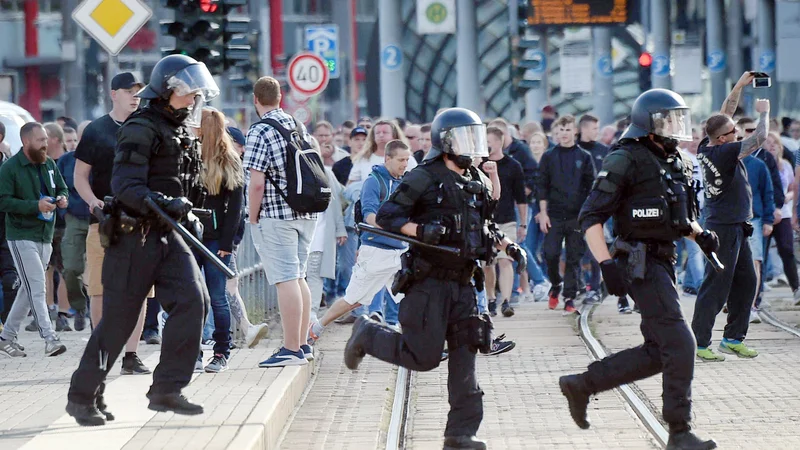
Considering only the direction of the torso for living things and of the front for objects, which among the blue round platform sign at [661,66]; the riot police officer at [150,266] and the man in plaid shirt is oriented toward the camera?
the blue round platform sign

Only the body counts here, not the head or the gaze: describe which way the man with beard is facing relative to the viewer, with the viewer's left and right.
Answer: facing the viewer and to the right of the viewer

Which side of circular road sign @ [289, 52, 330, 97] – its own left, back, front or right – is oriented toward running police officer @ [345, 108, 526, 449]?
front

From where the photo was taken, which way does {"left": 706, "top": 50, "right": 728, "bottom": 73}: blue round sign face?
toward the camera

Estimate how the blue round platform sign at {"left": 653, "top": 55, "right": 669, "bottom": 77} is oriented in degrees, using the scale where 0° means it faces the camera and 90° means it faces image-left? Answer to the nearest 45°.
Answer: approximately 0°

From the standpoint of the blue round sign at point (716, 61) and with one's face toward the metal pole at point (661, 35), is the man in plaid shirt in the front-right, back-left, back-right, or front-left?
front-left

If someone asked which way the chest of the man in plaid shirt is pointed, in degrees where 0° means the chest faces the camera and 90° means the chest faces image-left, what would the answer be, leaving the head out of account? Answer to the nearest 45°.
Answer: approximately 135°

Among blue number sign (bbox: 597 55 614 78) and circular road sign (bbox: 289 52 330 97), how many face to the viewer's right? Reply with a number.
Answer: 0

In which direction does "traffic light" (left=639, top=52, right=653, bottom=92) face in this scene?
toward the camera

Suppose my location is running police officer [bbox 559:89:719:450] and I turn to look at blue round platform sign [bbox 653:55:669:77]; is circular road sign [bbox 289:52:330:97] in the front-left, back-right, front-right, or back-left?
front-left

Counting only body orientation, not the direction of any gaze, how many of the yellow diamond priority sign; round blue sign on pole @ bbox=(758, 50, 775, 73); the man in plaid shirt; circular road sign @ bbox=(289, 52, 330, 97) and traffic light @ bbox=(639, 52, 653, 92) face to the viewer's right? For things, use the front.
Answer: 0

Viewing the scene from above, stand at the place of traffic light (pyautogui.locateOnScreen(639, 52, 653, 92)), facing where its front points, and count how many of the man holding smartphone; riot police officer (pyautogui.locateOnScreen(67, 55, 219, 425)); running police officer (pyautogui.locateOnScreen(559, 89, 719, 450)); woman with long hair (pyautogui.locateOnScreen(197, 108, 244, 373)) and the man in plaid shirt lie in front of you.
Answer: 5

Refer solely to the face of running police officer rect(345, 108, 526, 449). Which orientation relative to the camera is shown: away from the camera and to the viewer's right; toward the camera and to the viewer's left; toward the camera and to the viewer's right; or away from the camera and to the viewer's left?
toward the camera and to the viewer's right

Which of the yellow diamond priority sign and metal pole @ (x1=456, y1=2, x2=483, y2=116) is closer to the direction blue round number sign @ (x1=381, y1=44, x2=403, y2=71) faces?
the yellow diamond priority sign
